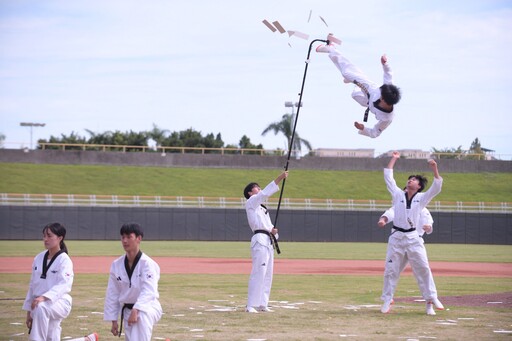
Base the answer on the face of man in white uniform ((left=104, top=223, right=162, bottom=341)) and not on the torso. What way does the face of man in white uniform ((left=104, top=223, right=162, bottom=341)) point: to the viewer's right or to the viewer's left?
to the viewer's left

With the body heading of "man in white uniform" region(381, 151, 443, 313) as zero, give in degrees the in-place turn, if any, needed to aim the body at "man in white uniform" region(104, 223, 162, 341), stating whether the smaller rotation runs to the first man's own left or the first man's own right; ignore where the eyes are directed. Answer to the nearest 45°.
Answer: approximately 45° to the first man's own right

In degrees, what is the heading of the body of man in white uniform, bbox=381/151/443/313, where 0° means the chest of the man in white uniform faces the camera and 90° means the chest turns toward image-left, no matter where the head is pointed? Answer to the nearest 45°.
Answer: approximately 0°

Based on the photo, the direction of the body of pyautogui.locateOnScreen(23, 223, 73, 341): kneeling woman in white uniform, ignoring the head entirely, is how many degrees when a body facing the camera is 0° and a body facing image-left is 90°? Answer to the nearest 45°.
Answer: approximately 45°

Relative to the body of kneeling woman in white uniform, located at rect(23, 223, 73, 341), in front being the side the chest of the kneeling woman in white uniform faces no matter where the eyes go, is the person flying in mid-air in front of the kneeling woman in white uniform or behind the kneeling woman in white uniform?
behind

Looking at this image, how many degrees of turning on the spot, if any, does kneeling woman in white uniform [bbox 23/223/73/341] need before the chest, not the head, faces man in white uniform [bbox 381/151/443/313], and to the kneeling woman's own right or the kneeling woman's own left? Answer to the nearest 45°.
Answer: approximately 180°
